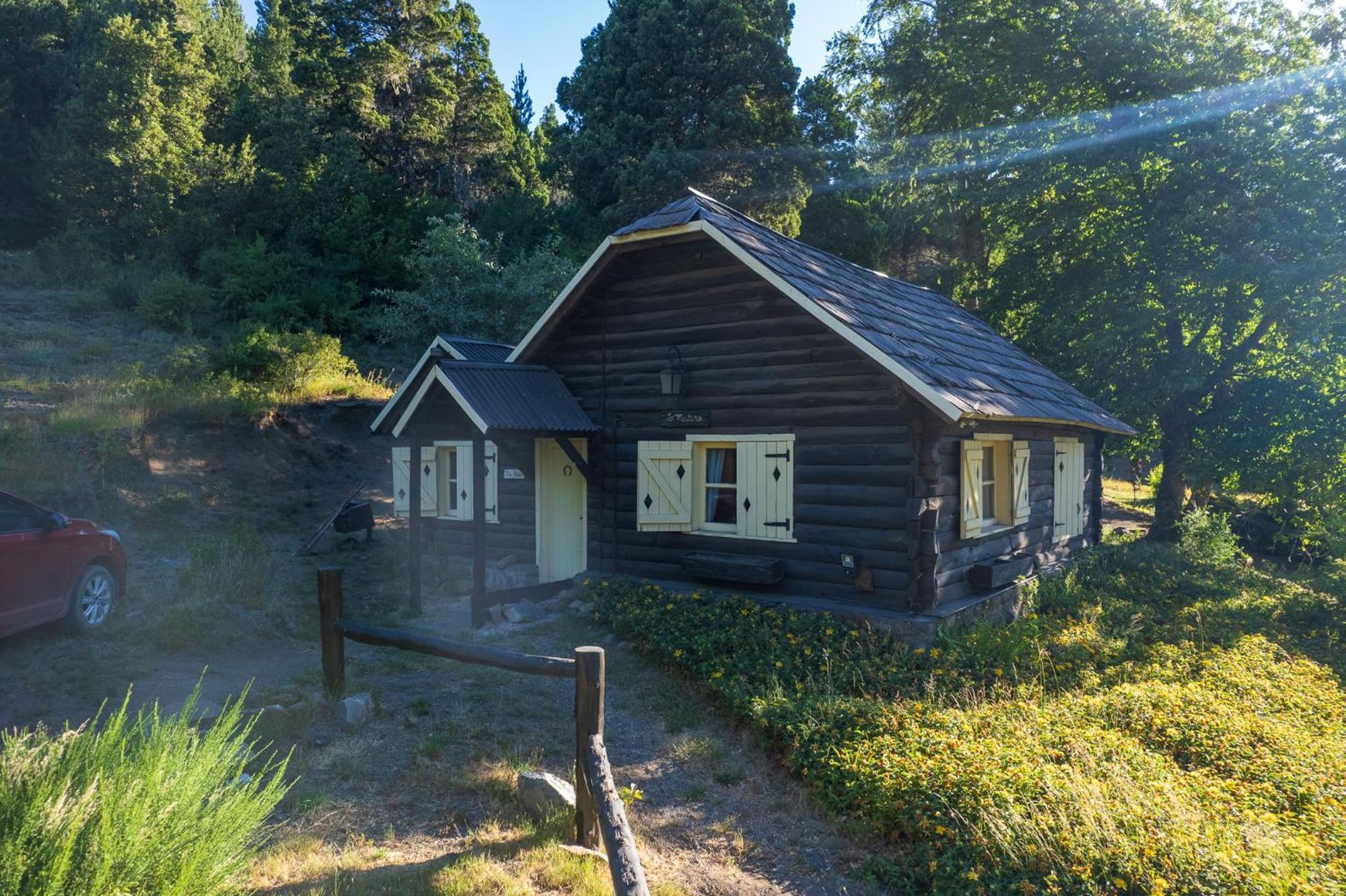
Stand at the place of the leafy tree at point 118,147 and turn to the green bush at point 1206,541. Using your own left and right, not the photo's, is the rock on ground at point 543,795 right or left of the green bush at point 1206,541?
right

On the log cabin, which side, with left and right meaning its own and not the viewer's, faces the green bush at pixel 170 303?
right

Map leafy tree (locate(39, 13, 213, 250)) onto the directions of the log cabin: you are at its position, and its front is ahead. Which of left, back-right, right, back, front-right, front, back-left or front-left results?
right

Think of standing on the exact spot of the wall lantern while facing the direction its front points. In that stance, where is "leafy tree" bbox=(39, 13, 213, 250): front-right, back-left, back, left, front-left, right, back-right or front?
right

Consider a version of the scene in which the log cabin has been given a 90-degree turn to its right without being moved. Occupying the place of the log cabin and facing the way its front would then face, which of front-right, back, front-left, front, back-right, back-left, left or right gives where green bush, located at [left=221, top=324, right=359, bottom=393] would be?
front

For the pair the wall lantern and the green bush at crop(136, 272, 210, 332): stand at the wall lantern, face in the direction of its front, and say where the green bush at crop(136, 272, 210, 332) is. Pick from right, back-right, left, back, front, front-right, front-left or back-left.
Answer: right

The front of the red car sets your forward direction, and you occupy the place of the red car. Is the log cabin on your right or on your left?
on your right

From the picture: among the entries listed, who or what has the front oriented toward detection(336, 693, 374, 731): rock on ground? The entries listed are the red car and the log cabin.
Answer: the log cabin

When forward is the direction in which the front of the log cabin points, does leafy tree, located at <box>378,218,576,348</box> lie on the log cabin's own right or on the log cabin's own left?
on the log cabin's own right

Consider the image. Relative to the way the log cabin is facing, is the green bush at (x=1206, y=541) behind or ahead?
behind

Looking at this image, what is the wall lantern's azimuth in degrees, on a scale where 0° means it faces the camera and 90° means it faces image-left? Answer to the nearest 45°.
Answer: approximately 45°

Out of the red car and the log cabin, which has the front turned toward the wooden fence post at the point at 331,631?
the log cabin

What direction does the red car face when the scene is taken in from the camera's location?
facing away from the viewer and to the right of the viewer

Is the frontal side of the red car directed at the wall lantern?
no

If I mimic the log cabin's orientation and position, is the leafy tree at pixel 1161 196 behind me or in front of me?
behind

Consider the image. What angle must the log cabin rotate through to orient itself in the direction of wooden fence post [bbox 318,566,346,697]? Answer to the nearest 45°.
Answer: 0° — it already faces it

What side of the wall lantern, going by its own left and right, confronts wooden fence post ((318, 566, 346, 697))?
front

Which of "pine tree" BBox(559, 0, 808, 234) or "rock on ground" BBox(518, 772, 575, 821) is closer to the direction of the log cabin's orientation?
the rock on ground

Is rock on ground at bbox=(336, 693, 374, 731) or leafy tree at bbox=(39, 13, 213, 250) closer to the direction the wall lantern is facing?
the rock on ground

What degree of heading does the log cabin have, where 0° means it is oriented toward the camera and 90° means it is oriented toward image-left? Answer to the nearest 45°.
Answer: approximately 45°
